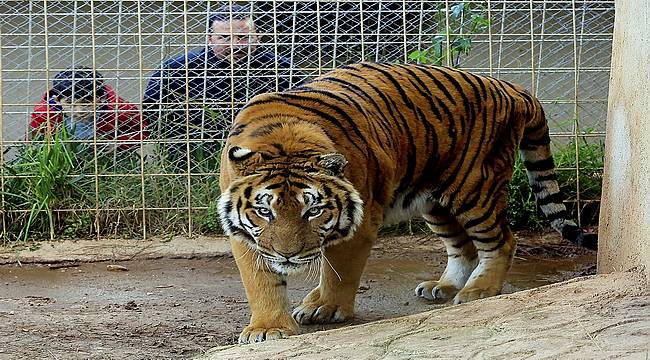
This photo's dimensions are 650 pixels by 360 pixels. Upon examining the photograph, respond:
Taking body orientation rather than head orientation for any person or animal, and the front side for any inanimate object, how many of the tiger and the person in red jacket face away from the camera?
0

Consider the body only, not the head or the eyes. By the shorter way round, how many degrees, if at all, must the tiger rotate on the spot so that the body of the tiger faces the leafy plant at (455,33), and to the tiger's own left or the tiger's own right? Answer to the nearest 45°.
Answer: approximately 135° to the tiger's own right

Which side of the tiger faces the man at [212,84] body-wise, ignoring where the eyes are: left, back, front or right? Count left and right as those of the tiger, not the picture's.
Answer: right

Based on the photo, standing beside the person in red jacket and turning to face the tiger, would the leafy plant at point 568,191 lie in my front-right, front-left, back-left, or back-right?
front-left

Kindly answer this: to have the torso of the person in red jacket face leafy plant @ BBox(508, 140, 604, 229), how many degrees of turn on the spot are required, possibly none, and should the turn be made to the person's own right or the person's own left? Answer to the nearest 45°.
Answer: approximately 90° to the person's own left

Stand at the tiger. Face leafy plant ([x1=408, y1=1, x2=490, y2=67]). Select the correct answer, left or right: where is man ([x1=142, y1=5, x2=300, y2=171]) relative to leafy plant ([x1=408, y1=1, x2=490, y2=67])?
left

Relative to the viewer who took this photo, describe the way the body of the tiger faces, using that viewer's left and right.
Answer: facing the viewer and to the left of the viewer

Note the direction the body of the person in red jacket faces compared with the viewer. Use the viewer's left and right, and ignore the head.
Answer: facing the viewer

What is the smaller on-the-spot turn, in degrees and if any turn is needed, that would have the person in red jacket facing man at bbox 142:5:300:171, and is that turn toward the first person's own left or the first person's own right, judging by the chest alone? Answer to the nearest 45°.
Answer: approximately 90° to the first person's own left

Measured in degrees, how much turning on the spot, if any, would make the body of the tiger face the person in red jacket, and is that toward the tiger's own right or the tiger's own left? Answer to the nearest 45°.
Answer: approximately 90° to the tiger's own right

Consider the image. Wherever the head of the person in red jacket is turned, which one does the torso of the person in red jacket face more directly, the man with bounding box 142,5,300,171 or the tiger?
the tiger

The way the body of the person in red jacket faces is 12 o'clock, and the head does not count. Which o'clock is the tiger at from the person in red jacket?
The tiger is roughly at 11 o'clock from the person in red jacket.
